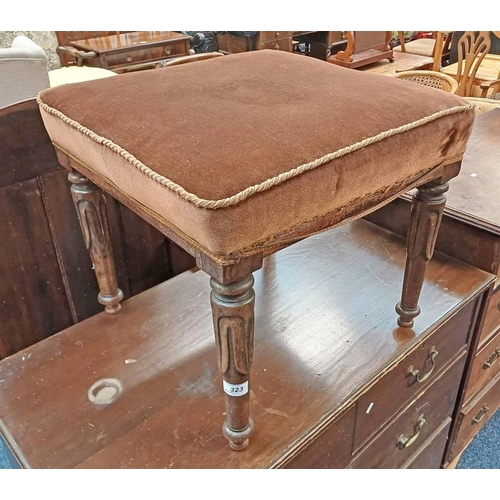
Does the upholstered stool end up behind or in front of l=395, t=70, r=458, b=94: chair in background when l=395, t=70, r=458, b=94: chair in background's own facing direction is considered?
in front

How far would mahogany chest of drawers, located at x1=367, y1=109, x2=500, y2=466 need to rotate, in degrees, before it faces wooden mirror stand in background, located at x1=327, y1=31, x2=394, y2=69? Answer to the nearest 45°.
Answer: approximately 135° to its left

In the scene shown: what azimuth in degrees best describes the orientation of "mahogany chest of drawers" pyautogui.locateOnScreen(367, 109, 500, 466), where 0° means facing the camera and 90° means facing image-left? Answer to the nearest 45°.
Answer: approximately 315°

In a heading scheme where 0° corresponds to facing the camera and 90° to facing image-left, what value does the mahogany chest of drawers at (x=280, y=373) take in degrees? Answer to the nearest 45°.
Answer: approximately 315°

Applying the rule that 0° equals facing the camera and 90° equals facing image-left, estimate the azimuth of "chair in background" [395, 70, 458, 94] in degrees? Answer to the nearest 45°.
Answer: approximately 45°

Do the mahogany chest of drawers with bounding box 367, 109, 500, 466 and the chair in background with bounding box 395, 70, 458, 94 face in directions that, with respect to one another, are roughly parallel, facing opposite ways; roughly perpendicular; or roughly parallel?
roughly perpendicular

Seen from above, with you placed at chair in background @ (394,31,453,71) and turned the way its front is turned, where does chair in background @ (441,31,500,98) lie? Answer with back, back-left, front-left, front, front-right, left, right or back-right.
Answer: back-left

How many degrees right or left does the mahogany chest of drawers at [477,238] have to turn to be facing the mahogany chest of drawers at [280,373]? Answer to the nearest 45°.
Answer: approximately 90° to its right
